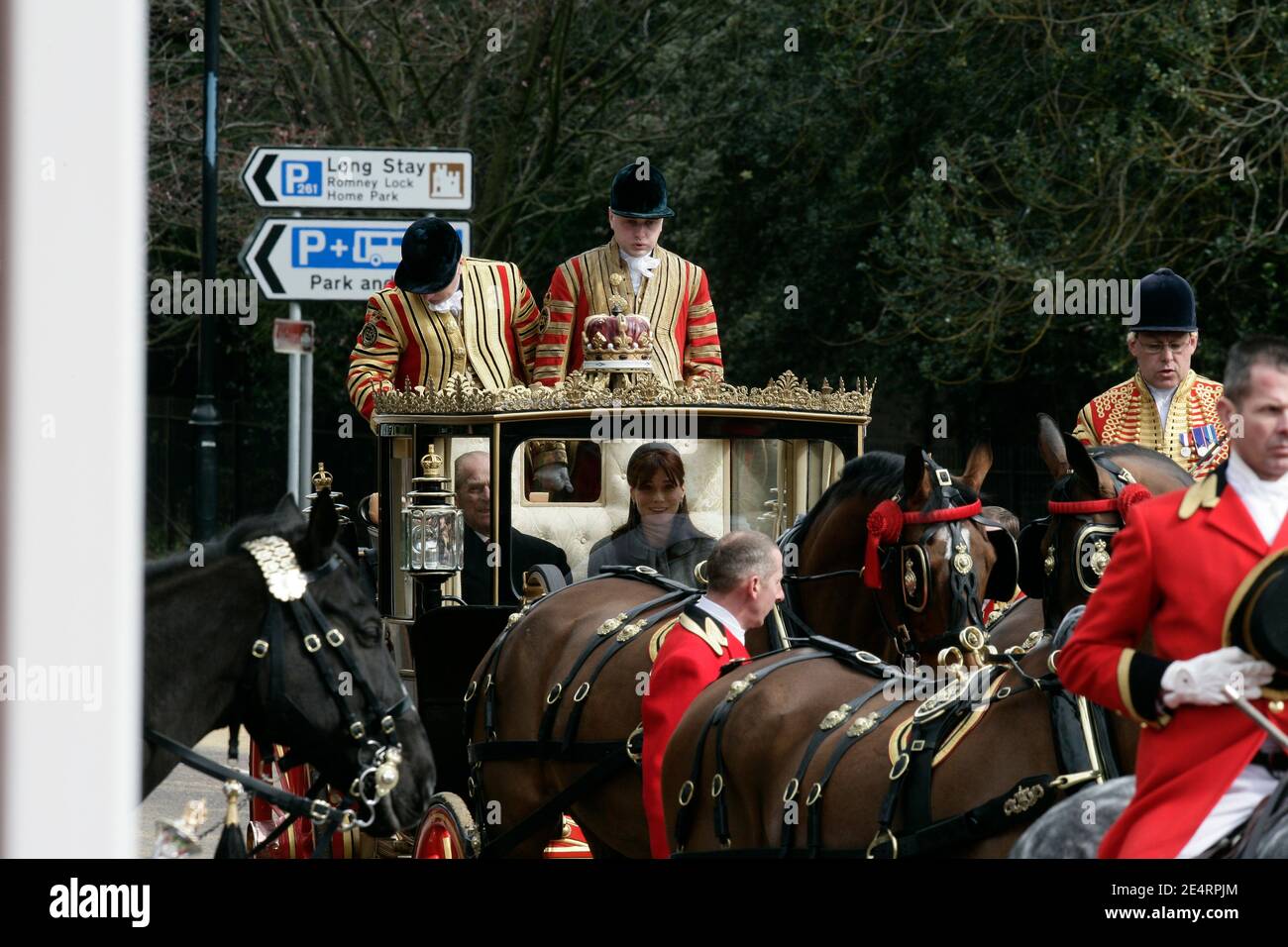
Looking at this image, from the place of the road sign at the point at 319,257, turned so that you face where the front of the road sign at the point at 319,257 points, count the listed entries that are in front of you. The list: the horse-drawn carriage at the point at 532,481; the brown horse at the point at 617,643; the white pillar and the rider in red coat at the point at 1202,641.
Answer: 4

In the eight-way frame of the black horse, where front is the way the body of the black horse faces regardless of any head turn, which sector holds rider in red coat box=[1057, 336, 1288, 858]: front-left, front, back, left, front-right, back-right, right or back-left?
front-right

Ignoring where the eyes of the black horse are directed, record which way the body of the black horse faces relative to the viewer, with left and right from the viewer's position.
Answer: facing to the right of the viewer

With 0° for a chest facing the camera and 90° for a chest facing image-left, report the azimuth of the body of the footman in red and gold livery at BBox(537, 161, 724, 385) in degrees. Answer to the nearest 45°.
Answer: approximately 0°

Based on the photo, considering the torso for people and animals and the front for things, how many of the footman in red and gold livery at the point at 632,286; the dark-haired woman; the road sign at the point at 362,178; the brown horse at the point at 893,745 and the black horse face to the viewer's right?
2

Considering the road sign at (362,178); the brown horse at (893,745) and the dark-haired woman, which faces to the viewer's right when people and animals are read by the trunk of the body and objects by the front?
the brown horse

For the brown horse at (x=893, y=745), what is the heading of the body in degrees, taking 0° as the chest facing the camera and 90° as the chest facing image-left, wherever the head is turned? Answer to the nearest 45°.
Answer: approximately 270°

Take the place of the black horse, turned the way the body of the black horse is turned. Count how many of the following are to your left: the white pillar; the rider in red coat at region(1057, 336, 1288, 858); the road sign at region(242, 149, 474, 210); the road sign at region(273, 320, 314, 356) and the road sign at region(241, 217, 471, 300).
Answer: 3

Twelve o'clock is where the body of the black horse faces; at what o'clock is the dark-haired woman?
The dark-haired woman is roughly at 10 o'clock from the black horse.
